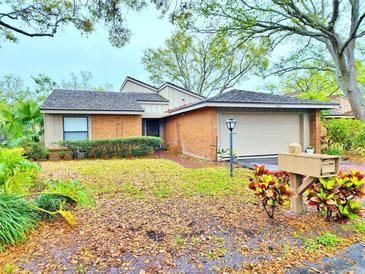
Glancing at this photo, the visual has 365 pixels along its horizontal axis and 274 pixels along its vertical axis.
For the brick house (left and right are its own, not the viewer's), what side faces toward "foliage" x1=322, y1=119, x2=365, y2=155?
left

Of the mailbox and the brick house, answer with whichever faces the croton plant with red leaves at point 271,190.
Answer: the brick house

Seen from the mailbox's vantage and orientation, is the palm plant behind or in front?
behind

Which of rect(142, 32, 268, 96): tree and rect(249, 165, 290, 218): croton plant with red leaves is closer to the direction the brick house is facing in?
the croton plant with red leaves

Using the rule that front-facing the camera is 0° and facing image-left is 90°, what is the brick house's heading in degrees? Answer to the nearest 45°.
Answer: approximately 0°

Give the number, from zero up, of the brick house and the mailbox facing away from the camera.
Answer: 0

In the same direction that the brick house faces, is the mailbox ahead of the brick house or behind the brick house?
ahead

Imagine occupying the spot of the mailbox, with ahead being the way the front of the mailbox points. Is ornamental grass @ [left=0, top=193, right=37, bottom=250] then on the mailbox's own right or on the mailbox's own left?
on the mailbox's own right

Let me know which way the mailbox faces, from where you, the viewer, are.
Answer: facing the viewer and to the right of the viewer

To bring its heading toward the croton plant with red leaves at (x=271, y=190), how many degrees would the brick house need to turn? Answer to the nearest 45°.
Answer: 0° — it already faces it

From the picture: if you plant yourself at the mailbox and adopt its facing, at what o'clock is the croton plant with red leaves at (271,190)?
The croton plant with red leaves is roughly at 4 o'clock from the mailbox.

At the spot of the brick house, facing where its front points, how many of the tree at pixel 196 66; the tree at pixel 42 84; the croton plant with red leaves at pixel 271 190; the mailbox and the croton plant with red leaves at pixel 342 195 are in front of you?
3

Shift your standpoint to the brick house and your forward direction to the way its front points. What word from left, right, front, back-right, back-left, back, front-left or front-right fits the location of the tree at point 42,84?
back-right

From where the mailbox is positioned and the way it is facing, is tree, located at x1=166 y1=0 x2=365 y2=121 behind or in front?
behind

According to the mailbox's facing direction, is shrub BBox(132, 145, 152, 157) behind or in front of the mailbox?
behind

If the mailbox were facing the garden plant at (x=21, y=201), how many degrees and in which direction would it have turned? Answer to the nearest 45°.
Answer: approximately 90° to its right
